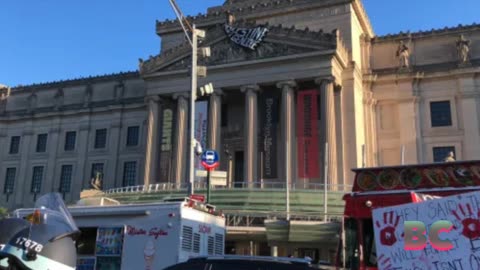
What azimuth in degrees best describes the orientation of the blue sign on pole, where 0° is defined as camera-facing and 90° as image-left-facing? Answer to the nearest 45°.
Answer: approximately 0°

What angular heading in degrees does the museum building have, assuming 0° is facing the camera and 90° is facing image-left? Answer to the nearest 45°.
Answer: approximately 45°

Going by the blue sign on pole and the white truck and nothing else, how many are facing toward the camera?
1

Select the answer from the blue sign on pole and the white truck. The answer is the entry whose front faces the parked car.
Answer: the blue sign on pole

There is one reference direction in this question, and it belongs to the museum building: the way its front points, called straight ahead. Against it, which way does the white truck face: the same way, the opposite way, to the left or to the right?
to the right

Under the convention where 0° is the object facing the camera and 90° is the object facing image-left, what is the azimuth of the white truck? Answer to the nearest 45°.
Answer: approximately 135°

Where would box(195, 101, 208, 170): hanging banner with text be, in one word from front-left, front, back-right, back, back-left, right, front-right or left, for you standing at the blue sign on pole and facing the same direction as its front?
back

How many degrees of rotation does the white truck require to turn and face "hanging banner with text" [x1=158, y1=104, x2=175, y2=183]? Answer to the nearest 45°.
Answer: approximately 45° to its right

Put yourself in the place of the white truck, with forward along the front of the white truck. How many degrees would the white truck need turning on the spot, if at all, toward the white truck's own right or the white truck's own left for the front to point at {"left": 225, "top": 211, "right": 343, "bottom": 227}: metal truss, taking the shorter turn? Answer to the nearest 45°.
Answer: approximately 90° to the white truck's own right
